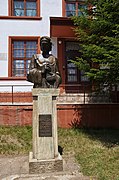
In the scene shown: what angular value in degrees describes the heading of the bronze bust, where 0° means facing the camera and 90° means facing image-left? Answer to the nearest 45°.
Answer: approximately 0°
